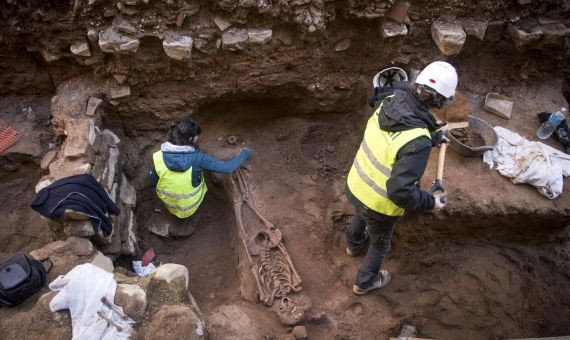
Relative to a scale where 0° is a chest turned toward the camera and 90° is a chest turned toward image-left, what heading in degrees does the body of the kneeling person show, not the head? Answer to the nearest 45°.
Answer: approximately 225°

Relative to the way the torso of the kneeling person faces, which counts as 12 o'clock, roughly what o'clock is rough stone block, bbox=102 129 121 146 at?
The rough stone block is roughly at 9 o'clock from the kneeling person.

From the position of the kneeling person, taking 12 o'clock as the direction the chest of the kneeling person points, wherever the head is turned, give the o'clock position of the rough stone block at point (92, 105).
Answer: The rough stone block is roughly at 9 o'clock from the kneeling person.

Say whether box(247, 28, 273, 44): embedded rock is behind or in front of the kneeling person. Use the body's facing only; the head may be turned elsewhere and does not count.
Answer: in front
